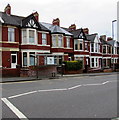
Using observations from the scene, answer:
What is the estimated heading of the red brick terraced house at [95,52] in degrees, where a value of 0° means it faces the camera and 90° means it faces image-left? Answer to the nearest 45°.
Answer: approximately 315°

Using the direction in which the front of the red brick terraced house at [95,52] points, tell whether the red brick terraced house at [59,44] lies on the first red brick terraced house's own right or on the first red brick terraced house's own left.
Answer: on the first red brick terraced house's own right

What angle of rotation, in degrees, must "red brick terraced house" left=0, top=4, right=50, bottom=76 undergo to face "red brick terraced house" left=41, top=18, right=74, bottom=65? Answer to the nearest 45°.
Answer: approximately 90° to its left

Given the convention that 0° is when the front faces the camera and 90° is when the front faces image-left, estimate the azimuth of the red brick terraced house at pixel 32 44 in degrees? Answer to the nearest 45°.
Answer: approximately 315°

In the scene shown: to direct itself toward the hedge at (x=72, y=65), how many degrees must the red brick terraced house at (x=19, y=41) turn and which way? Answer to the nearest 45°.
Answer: approximately 45° to its left

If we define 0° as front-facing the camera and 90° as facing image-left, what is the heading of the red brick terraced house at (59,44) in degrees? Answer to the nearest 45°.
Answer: approximately 315°

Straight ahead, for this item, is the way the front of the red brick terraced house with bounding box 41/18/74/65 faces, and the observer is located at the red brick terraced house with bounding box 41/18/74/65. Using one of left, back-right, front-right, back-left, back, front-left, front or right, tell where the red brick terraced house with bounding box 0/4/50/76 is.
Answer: right

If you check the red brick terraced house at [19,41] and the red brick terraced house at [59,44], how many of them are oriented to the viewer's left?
0

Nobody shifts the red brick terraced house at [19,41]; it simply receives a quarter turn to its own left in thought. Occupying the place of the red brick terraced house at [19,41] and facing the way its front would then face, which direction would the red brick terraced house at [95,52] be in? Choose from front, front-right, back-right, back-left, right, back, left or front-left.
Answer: front
